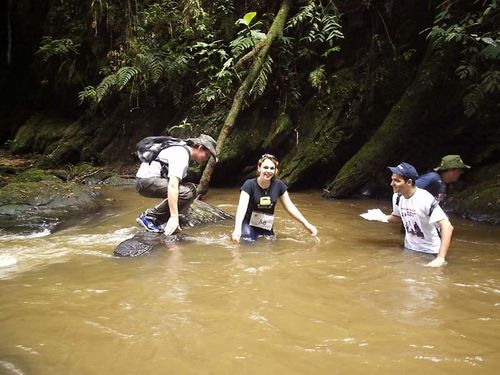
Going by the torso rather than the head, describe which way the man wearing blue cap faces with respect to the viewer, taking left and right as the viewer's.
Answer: facing the viewer and to the left of the viewer

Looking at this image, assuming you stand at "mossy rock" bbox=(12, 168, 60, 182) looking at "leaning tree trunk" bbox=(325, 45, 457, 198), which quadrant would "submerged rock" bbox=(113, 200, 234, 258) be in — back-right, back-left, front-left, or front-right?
front-right

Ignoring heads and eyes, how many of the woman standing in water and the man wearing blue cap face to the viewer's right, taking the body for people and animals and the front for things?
0

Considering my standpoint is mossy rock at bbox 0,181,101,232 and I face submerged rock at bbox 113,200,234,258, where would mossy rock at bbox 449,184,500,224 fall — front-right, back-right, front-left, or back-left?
front-left

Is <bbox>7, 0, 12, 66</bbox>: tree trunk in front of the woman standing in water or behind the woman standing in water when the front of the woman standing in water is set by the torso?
behind

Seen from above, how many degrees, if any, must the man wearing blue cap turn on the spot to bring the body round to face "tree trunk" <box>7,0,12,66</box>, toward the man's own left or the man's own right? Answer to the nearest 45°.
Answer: approximately 90° to the man's own right

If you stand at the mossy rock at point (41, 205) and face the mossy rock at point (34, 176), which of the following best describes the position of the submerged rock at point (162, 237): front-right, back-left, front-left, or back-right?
back-right

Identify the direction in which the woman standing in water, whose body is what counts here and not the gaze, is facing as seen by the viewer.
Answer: toward the camera

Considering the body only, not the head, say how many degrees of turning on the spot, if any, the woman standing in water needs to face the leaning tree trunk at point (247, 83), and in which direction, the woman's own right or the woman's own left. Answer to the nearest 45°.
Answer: approximately 180°

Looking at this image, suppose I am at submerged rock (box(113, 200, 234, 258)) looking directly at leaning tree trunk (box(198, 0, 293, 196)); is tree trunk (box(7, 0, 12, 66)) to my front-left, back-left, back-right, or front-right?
front-left

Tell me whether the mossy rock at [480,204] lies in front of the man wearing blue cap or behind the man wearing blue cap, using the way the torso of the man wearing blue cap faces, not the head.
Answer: behind

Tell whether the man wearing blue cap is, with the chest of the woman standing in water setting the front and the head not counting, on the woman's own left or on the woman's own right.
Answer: on the woman's own left

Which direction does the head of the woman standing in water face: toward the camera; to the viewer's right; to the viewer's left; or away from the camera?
toward the camera
